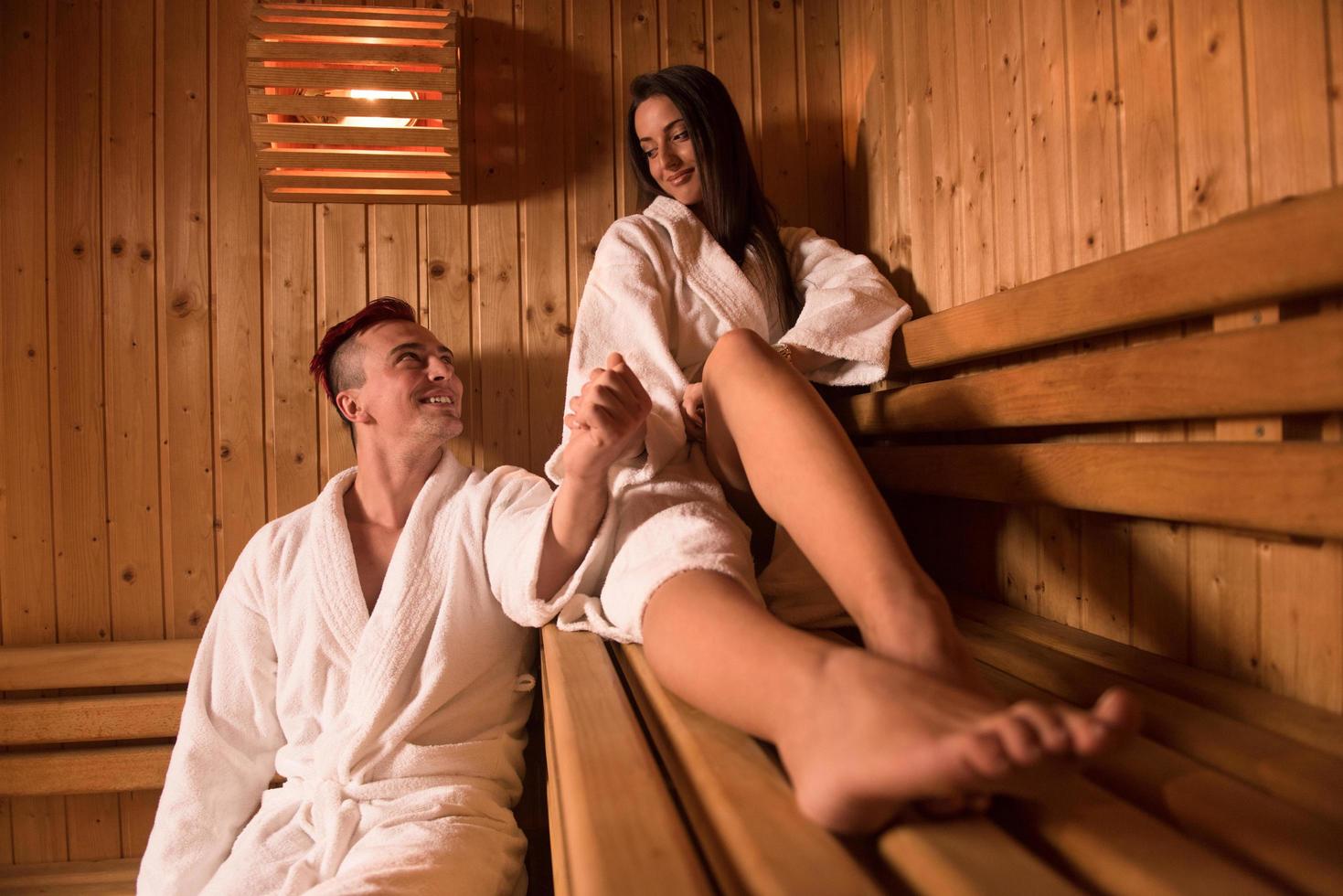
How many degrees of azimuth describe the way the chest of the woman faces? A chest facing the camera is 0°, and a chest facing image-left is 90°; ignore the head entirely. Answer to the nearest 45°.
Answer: approximately 0°

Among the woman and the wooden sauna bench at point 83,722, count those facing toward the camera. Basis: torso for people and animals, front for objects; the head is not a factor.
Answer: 2
